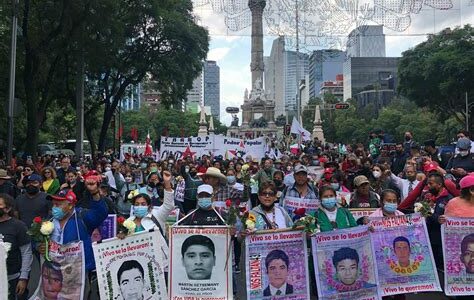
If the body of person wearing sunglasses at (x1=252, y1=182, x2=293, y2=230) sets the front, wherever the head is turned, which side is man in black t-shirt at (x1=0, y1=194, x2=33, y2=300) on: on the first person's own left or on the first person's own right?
on the first person's own right

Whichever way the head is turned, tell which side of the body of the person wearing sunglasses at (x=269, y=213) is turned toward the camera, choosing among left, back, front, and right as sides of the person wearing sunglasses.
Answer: front

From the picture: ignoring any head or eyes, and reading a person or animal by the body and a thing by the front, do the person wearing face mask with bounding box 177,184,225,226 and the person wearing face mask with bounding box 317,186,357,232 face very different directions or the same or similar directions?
same or similar directions

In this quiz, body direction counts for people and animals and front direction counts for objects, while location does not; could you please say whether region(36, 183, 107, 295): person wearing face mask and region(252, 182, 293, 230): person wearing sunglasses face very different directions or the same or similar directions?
same or similar directions

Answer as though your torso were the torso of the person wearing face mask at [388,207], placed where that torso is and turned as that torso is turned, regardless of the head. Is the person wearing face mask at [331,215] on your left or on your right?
on your right

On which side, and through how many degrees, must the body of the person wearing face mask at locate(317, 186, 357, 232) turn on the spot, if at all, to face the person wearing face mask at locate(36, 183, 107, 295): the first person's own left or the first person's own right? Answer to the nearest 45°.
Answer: approximately 90° to the first person's own right

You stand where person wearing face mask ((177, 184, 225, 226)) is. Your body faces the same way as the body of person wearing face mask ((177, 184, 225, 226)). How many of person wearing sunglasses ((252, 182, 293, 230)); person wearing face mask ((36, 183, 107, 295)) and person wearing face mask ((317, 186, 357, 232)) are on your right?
1

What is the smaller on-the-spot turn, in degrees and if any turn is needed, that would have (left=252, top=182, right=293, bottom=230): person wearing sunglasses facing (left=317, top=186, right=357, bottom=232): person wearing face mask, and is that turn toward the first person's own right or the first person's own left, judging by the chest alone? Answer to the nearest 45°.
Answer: approximately 90° to the first person's own left

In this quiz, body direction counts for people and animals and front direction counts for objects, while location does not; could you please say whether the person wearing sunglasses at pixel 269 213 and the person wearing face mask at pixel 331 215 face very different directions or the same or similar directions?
same or similar directions

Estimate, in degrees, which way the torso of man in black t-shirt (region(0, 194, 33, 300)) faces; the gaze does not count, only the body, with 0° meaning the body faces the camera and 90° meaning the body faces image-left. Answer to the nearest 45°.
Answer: approximately 45°

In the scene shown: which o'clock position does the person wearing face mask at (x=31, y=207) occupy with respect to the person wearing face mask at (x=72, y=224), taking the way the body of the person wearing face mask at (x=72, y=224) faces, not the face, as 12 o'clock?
the person wearing face mask at (x=31, y=207) is roughly at 4 o'clock from the person wearing face mask at (x=72, y=224).

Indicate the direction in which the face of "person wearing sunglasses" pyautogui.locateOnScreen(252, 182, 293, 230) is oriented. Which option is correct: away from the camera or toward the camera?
toward the camera

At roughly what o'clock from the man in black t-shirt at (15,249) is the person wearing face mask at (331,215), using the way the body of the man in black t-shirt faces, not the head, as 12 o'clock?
The person wearing face mask is roughly at 8 o'clock from the man in black t-shirt.

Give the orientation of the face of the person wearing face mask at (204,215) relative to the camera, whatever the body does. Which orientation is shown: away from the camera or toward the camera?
toward the camera
